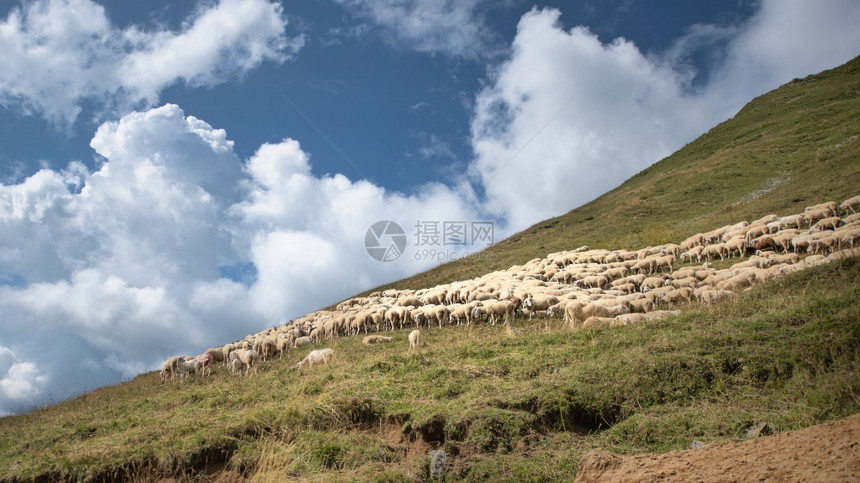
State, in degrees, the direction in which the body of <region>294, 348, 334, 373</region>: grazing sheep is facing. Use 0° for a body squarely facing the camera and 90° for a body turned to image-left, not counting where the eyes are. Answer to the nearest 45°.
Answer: approximately 90°

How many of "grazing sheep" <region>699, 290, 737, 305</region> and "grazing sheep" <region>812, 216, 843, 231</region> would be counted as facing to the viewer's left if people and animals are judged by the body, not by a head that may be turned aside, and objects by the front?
2

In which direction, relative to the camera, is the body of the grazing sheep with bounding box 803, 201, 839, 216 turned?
to the viewer's left

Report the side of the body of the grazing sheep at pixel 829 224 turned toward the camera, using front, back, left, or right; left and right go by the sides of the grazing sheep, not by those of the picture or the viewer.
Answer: left

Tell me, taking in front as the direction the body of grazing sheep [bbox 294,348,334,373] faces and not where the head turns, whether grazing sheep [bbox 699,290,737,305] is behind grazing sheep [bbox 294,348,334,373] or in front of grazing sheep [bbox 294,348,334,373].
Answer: behind

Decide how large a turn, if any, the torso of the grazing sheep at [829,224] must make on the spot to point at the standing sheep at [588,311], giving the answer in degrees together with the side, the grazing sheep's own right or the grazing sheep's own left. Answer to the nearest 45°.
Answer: approximately 45° to the grazing sheep's own left

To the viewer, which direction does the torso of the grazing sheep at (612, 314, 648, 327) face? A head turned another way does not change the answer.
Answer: to the viewer's left

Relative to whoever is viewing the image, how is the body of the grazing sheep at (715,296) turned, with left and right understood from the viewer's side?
facing to the left of the viewer
